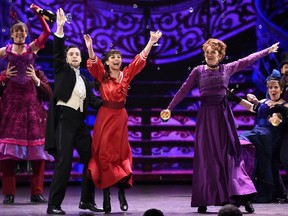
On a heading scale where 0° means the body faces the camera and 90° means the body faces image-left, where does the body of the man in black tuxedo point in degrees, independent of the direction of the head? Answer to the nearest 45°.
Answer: approximately 315°

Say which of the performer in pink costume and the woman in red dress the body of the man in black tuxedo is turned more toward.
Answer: the woman in red dress

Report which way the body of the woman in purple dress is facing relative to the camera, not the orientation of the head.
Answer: toward the camera

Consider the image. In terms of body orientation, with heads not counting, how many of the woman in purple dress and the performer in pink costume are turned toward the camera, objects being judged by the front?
2

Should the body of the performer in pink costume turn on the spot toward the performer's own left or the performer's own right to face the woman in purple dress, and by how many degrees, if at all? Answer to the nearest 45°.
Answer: approximately 45° to the performer's own left

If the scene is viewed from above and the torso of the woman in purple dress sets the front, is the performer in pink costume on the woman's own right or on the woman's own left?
on the woman's own right

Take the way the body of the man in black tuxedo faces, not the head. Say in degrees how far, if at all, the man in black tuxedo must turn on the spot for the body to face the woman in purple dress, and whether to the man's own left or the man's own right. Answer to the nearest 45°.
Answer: approximately 45° to the man's own left

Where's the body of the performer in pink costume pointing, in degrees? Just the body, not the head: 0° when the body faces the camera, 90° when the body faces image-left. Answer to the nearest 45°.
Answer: approximately 0°

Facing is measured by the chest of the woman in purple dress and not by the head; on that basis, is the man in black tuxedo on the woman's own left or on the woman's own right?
on the woman's own right

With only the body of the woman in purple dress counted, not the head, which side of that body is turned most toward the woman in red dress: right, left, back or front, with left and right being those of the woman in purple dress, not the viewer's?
right

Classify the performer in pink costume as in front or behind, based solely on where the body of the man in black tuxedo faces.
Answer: behind

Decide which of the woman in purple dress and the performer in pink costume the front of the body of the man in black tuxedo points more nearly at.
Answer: the woman in purple dress
